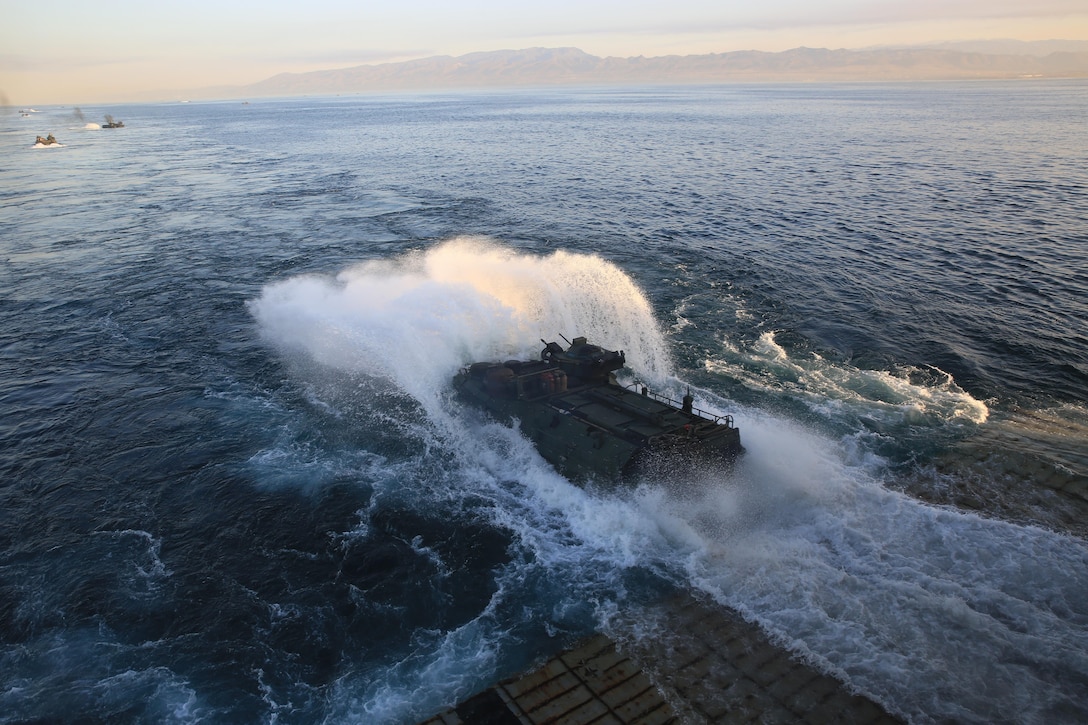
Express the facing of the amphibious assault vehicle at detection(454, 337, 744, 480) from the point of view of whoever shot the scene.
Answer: facing away from the viewer and to the left of the viewer
